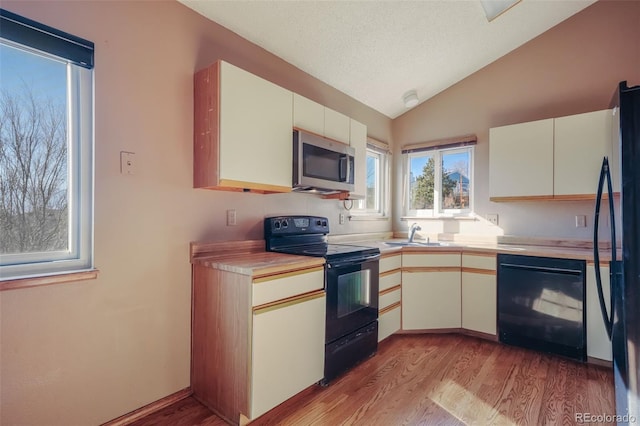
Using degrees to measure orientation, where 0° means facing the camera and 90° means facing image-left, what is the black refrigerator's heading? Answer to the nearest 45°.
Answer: approximately 90°

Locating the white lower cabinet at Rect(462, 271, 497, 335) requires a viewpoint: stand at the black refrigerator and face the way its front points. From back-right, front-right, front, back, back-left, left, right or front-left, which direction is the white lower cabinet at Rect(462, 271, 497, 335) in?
front-right

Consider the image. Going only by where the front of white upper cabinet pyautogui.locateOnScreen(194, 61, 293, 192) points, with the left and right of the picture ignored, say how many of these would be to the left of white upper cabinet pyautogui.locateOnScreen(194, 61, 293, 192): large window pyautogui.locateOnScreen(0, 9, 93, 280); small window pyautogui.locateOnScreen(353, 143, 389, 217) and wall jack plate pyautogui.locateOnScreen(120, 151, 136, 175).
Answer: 1

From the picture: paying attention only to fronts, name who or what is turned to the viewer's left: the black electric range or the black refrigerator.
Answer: the black refrigerator

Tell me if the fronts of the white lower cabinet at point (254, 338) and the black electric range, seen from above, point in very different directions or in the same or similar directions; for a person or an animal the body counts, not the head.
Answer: same or similar directions

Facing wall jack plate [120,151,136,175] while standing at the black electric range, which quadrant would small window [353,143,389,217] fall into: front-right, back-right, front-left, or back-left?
back-right

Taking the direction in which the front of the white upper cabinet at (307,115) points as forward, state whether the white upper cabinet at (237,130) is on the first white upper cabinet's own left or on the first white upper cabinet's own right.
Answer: on the first white upper cabinet's own right

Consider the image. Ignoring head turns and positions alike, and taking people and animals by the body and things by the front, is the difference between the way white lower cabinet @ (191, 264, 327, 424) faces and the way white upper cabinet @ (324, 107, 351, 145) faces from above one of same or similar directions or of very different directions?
same or similar directions

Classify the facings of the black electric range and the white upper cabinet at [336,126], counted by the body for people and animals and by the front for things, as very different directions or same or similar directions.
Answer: same or similar directions

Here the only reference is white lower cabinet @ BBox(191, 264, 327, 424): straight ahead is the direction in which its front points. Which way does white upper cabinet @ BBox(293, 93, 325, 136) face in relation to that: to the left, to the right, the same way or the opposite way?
the same way

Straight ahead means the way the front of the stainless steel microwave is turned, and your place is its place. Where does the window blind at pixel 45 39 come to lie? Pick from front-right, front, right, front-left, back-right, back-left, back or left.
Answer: right

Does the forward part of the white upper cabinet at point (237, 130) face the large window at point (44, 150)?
no

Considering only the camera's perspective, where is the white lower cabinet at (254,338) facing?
facing the viewer and to the right of the viewer
